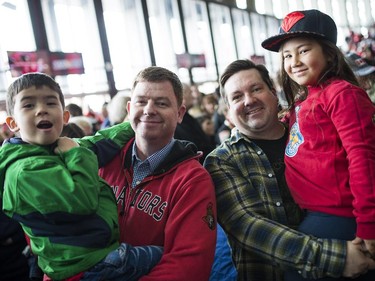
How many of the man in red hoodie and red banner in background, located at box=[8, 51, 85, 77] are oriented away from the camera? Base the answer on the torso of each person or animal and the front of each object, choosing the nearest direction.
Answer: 0

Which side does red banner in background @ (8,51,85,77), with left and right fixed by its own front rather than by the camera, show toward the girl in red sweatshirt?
front

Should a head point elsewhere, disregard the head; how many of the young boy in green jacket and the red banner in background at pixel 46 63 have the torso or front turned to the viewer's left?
0

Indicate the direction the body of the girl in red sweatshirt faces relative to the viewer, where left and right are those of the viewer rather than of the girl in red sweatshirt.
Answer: facing the viewer and to the left of the viewer

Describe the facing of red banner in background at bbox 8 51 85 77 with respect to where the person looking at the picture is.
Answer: facing the viewer

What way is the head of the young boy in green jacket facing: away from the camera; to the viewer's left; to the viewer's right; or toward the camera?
toward the camera

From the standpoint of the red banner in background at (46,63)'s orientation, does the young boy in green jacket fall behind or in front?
in front

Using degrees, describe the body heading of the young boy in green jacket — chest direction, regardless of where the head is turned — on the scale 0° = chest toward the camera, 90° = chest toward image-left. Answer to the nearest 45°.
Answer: approximately 315°

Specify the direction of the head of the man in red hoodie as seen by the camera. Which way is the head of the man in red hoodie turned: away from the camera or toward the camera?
toward the camera

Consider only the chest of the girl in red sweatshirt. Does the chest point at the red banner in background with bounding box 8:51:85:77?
no

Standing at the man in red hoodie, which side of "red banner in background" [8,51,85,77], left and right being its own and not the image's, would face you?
front

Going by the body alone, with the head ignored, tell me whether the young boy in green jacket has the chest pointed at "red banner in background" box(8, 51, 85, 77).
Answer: no

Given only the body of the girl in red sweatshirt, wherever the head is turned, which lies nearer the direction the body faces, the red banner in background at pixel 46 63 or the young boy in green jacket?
the young boy in green jacket
